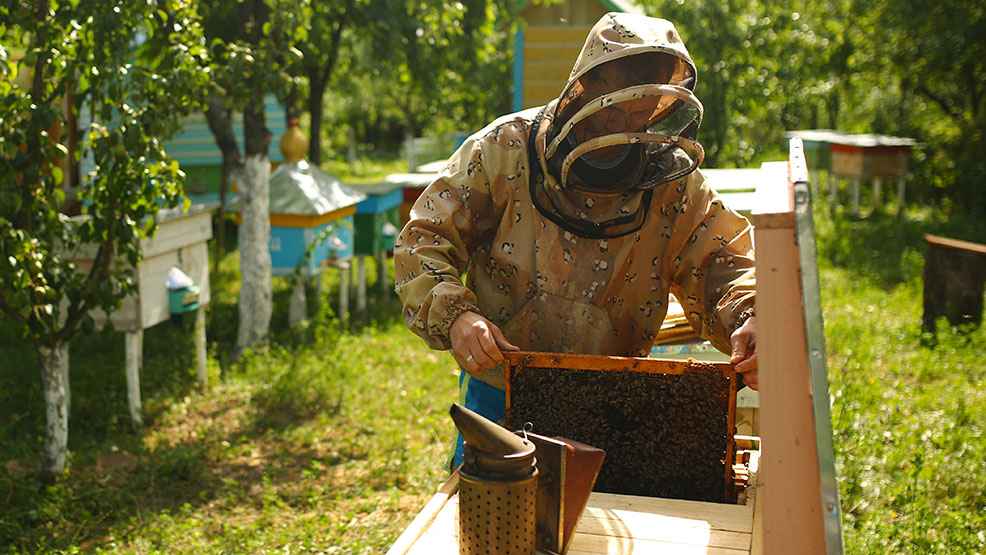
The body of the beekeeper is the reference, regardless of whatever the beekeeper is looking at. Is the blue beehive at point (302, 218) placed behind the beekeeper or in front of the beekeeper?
behind

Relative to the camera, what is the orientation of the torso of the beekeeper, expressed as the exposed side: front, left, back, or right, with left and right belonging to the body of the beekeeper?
front

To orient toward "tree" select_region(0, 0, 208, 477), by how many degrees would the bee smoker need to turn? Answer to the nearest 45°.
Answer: approximately 45° to its right

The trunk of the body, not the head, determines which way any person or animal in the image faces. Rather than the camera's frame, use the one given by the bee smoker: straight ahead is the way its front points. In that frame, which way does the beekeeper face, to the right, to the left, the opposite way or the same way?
to the left

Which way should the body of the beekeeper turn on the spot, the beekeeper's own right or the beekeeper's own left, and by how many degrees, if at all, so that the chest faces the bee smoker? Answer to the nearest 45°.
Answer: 0° — they already face it

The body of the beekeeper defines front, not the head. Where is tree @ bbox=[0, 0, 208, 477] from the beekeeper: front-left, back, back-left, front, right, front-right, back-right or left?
back-right

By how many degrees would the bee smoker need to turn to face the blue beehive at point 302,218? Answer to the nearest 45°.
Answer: approximately 90° to its right

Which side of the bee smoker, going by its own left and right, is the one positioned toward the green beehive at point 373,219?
right

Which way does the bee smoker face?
to the viewer's left

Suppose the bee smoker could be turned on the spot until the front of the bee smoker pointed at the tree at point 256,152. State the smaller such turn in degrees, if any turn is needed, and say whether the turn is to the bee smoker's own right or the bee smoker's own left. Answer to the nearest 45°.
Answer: approximately 90° to the bee smoker's own right

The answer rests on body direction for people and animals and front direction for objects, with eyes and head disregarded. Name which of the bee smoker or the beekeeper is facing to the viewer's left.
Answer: the bee smoker
